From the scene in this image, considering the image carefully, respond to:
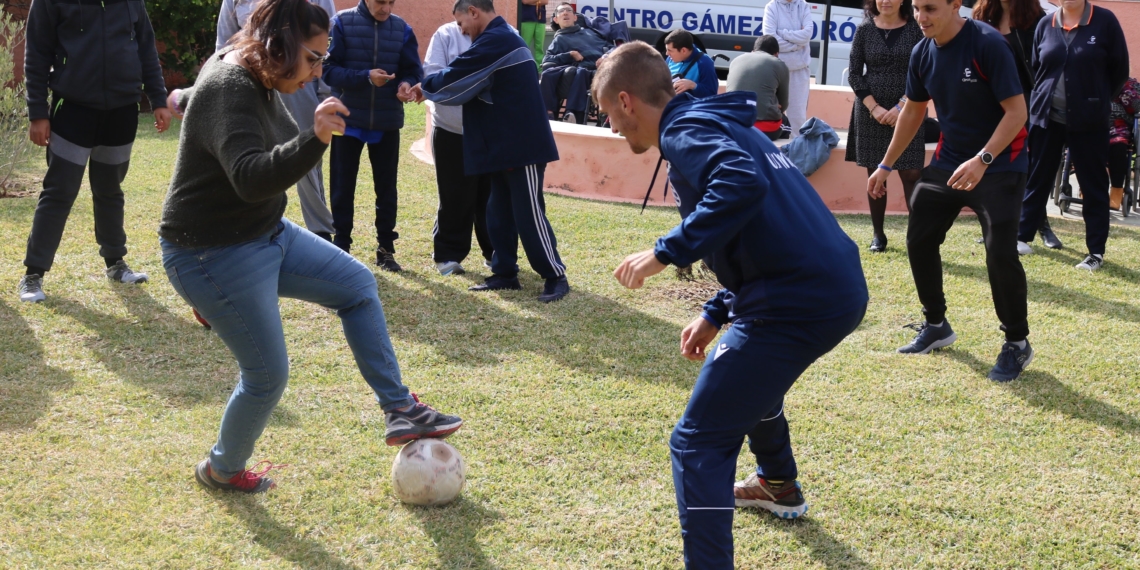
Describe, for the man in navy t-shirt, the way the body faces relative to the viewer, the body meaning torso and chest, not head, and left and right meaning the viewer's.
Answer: facing the viewer and to the left of the viewer

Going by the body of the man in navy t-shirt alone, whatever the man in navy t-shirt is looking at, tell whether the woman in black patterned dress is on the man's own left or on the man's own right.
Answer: on the man's own right

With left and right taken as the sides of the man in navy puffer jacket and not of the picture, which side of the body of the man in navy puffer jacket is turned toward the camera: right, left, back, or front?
front

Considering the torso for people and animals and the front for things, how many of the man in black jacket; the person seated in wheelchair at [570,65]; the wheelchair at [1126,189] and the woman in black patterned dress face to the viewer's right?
0

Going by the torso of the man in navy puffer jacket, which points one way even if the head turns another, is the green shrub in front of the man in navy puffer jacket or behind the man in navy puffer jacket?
behind

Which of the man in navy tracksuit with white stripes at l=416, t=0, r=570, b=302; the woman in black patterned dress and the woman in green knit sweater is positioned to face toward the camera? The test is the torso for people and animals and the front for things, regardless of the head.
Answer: the woman in black patterned dress

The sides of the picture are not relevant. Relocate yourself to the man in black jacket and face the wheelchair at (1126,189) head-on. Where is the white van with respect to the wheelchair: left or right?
left

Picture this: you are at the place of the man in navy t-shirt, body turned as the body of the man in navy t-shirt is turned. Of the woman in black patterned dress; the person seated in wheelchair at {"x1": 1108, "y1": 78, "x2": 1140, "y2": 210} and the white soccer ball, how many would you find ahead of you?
1

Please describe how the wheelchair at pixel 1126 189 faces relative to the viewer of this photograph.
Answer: facing the viewer

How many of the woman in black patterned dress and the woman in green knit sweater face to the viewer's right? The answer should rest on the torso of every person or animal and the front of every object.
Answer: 1

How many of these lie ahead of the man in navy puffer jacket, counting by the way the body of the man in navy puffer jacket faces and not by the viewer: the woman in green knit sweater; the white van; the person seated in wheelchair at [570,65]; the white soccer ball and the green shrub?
2

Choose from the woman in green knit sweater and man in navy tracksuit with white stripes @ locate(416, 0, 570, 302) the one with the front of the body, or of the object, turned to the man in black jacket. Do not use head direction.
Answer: the man in navy tracksuit with white stripes

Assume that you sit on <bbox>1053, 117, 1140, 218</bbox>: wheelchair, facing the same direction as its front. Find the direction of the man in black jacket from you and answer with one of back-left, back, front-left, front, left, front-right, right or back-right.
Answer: front-right

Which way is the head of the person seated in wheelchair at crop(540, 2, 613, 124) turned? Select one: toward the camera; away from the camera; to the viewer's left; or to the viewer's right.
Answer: toward the camera

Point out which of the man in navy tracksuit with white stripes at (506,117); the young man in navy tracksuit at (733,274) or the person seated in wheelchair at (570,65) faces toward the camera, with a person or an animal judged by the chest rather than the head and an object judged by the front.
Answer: the person seated in wheelchair
